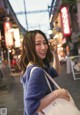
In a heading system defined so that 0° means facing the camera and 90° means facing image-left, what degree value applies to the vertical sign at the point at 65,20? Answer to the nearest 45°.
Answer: approximately 0°

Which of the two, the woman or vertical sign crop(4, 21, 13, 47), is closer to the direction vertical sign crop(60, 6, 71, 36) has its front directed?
the woman

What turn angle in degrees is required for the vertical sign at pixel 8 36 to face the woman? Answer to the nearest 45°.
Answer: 0° — it already faces them

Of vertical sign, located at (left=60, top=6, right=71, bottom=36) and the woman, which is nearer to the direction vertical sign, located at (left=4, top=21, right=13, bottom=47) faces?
the woman

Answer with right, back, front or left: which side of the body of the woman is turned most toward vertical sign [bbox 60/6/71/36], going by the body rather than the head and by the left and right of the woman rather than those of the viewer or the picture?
left

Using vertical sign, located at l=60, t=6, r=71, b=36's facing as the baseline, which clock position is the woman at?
The woman is roughly at 12 o'clock from the vertical sign.
